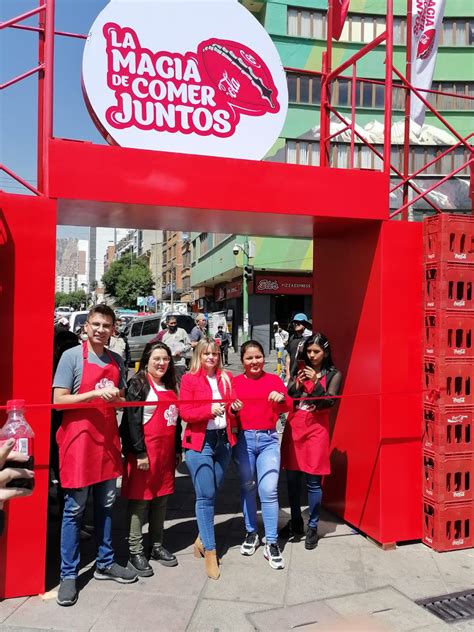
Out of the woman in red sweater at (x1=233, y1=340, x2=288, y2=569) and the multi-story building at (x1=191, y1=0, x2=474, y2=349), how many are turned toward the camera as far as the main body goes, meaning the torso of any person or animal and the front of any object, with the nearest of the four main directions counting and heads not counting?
2

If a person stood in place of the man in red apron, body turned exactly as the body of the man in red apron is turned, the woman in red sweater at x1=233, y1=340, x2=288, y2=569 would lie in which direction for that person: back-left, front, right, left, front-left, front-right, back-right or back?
front-left

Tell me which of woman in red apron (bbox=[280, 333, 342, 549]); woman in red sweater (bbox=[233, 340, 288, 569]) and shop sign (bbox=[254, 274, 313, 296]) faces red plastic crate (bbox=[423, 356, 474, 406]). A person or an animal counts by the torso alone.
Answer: the shop sign

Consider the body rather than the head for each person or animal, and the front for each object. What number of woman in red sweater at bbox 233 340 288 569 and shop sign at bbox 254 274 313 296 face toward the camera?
2

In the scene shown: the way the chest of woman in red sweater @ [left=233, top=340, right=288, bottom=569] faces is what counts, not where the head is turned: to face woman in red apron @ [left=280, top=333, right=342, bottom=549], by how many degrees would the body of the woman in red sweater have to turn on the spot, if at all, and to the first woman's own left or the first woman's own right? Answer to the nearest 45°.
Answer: approximately 135° to the first woman's own left

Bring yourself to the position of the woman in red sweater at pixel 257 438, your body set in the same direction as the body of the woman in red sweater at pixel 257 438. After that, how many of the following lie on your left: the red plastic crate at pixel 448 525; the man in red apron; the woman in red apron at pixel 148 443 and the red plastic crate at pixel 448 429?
2

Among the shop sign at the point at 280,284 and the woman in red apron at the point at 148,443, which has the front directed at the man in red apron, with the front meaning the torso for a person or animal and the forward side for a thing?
the shop sign

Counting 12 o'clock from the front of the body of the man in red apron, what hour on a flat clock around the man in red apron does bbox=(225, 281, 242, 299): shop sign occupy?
The shop sign is roughly at 8 o'clock from the man in red apron.

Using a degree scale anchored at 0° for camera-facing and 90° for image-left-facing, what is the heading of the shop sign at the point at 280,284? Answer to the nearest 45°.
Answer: approximately 0°

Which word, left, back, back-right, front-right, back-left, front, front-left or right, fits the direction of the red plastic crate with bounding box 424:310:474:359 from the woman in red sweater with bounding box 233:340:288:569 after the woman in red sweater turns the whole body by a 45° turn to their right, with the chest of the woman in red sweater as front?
back-left
